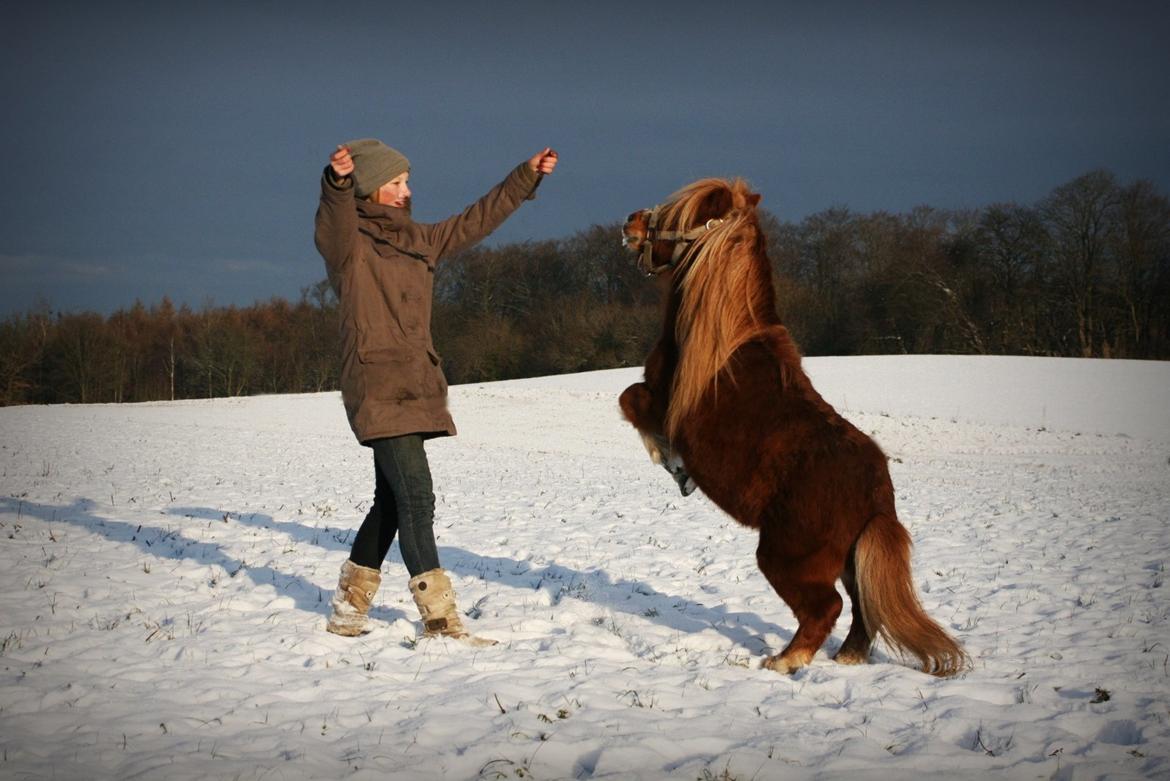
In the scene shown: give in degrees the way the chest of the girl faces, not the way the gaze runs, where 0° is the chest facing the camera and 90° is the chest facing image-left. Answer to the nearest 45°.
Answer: approximately 315°

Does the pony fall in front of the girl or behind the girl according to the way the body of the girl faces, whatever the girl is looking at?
in front

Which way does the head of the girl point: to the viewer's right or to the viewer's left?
to the viewer's right
